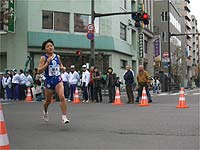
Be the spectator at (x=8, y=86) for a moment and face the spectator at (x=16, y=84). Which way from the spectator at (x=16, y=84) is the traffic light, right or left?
left

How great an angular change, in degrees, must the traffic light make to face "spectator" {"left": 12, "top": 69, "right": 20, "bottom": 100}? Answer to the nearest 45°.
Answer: approximately 90° to its right

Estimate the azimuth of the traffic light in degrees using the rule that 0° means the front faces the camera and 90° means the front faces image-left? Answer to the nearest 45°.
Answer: approximately 0°

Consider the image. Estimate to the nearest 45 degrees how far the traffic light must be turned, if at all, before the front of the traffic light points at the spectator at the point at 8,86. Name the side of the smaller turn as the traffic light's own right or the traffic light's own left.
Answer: approximately 90° to the traffic light's own right

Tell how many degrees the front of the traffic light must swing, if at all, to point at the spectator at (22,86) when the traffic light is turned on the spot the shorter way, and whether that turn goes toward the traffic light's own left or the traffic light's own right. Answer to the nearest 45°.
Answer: approximately 90° to the traffic light's own right
